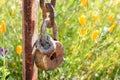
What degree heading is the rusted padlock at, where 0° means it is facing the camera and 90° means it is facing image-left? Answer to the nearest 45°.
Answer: approximately 315°
